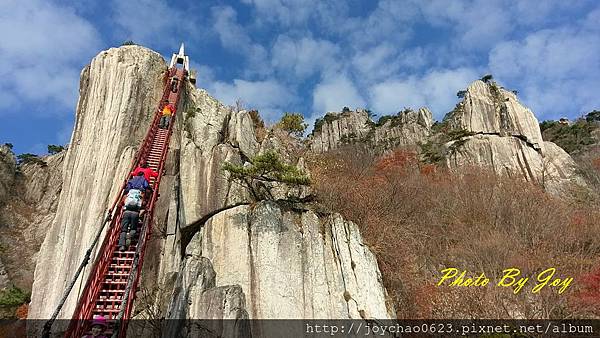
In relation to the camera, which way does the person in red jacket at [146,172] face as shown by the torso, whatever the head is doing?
away from the camera

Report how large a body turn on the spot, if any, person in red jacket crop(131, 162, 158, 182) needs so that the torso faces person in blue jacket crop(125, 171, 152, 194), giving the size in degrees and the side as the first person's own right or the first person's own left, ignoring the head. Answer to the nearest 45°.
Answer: approximately 180°

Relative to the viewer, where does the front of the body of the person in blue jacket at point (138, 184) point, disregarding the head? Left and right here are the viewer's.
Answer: facing away from the viewer
